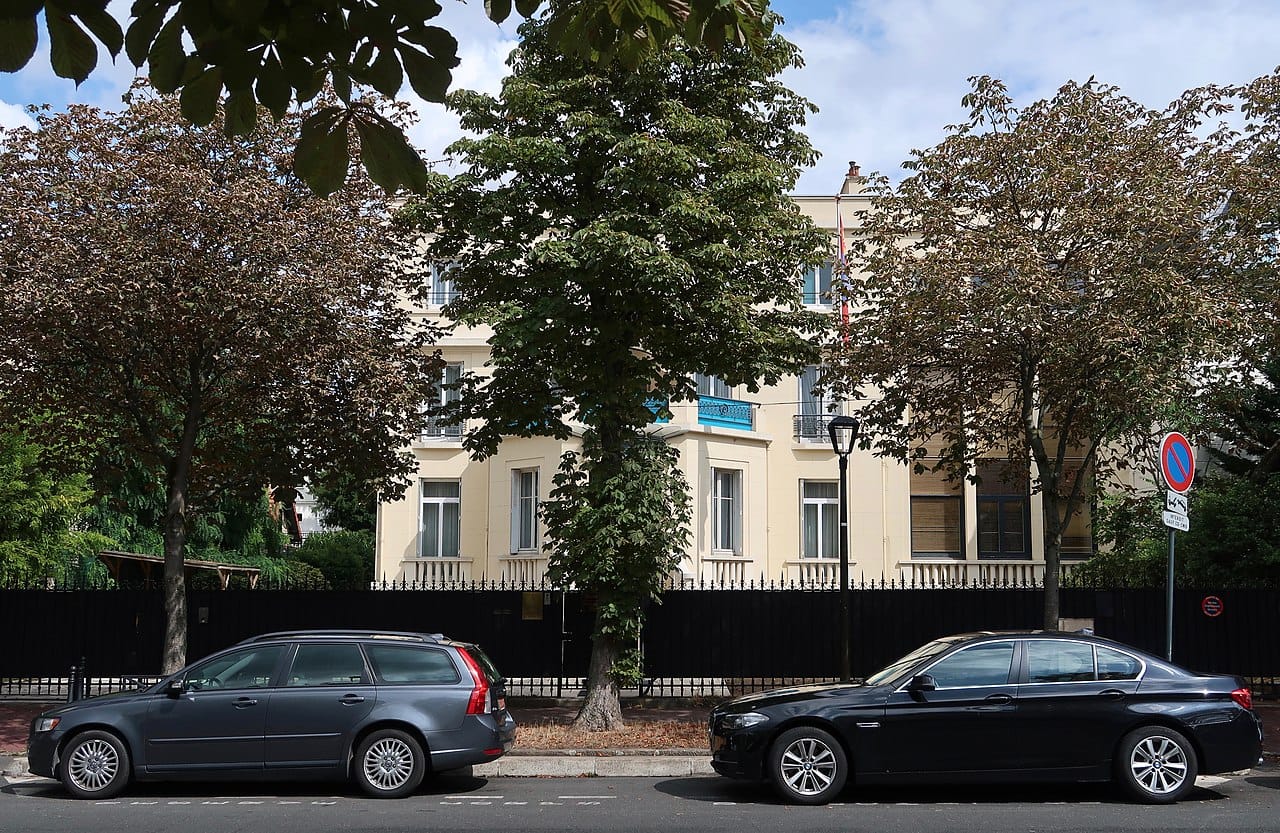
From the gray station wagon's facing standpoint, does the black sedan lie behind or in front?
behind

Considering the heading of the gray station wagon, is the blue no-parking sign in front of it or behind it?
behind

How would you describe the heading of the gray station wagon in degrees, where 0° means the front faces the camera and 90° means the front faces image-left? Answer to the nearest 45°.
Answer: approximately 90°

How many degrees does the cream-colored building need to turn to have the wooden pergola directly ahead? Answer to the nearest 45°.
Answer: approximately 90° to its right

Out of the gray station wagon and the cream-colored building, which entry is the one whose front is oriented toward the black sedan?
the cream-colored building

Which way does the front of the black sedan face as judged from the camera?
facing to the left of the viewer

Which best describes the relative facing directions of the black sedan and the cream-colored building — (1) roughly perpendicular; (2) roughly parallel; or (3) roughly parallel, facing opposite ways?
roughly perpendicular

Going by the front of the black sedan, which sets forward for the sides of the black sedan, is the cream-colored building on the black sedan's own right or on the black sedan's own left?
on the black sedan's own right
